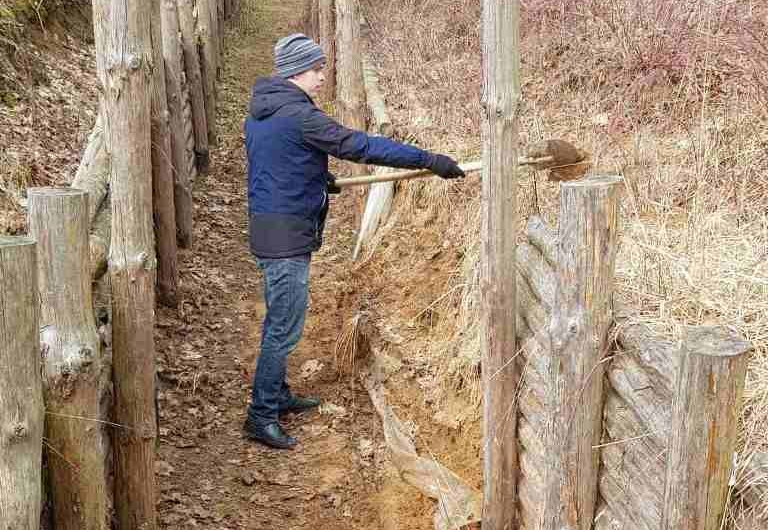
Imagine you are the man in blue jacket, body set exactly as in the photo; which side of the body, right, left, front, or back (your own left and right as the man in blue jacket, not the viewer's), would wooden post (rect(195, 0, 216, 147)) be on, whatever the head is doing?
left

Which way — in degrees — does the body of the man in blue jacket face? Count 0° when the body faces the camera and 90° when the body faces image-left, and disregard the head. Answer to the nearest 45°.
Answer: approximately 270°

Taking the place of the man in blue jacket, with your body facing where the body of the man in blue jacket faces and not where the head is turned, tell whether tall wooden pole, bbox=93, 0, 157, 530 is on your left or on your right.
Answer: on your right

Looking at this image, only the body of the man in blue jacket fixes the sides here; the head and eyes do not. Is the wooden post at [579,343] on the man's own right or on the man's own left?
on the man's own right

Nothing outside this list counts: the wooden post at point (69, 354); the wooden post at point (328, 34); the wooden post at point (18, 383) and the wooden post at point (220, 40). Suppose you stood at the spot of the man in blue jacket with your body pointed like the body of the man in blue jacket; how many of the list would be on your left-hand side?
2

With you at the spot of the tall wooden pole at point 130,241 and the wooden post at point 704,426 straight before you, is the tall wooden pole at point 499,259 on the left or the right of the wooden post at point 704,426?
left

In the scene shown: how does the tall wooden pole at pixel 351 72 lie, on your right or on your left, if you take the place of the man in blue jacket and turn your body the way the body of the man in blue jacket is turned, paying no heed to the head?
on your left

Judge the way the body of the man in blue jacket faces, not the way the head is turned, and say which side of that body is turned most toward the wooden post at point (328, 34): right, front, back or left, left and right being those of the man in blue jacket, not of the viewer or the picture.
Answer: left

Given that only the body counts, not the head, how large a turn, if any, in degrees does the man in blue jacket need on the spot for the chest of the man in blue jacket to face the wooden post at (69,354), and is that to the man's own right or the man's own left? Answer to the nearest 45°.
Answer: approximately 90° to the man's own right

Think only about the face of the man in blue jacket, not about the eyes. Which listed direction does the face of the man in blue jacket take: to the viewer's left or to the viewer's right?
to the viewer's right

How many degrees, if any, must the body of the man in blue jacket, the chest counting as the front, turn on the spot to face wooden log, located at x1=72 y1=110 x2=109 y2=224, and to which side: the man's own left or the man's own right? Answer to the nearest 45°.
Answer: approximately 180°

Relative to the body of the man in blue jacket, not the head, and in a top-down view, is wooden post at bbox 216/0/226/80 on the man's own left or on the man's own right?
on the man's own left
